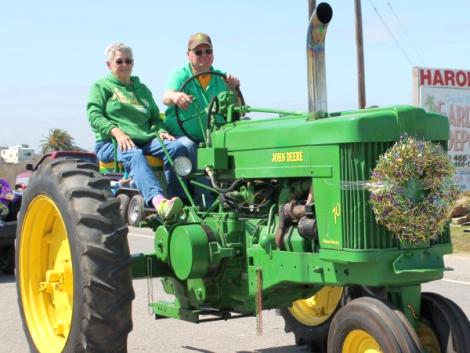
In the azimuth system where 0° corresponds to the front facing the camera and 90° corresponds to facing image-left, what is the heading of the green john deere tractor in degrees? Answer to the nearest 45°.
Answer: approximately 315°

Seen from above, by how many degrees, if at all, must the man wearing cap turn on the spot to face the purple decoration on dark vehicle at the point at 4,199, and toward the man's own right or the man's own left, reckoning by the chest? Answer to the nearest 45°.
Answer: approximately 180°

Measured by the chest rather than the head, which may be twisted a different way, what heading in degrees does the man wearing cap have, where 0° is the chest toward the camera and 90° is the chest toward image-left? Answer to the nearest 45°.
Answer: approximately 315°

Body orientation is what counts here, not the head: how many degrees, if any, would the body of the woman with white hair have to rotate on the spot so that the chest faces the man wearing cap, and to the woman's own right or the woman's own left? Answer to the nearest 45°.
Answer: approximately 45° to the woman's own left
